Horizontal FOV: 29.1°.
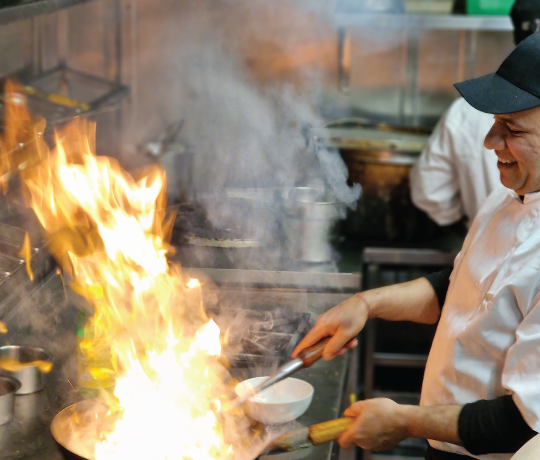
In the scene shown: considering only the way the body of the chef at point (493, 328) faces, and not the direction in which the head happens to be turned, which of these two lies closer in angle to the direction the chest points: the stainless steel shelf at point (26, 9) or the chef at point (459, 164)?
the stainless steel shelf

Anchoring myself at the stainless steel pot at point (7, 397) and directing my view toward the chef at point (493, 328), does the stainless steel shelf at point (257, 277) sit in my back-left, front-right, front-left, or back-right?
front-left

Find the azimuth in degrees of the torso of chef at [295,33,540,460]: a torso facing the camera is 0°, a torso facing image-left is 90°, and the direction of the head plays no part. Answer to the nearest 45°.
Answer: approximately 45°

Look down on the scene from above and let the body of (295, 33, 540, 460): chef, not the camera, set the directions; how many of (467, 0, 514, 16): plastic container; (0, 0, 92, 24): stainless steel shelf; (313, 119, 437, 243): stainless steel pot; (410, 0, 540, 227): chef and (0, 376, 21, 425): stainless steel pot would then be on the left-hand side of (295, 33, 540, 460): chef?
0

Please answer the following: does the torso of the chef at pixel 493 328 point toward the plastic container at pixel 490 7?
no

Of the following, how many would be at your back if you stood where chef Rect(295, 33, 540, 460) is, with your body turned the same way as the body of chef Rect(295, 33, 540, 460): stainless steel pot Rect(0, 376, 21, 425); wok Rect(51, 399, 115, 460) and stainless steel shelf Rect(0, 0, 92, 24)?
0

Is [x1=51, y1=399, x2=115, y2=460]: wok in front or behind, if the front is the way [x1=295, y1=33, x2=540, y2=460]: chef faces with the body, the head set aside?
in front

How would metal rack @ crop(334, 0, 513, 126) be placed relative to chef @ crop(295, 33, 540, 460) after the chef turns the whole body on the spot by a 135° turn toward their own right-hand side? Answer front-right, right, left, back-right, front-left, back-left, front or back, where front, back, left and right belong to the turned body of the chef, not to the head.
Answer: front

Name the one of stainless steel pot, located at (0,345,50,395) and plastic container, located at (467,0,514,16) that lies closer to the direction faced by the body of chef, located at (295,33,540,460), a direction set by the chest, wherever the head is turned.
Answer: the stainless steel pot

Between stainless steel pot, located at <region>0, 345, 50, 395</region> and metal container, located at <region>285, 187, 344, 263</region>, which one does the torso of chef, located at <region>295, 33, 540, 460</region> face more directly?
the stainless steel pot

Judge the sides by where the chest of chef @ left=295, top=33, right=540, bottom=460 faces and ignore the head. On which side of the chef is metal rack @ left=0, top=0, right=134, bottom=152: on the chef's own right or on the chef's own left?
on the chef's own right

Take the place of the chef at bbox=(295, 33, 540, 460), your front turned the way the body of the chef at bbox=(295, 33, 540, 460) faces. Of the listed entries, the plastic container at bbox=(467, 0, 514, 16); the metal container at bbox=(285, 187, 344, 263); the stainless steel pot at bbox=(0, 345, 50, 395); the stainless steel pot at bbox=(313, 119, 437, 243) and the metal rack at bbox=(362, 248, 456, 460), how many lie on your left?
0

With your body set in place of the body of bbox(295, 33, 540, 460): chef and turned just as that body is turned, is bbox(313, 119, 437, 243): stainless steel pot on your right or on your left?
on your right

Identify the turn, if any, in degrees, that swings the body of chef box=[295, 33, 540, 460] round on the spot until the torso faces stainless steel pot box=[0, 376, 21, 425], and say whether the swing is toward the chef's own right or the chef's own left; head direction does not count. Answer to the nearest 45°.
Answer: approximately 45° to the chef's own right

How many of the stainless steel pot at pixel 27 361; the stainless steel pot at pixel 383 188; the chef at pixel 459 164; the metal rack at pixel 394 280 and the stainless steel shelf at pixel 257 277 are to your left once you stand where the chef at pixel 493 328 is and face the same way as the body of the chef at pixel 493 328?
0
